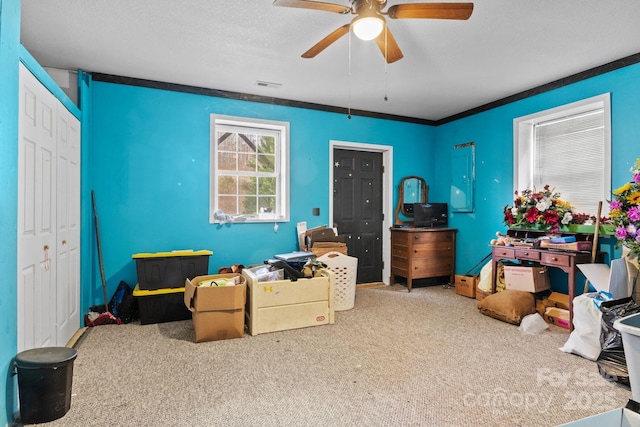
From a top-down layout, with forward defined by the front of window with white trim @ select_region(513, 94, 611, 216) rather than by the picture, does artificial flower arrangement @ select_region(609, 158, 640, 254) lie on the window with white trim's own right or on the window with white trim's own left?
on the window with white trim's own left

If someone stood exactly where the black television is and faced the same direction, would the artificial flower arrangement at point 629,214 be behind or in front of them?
in front

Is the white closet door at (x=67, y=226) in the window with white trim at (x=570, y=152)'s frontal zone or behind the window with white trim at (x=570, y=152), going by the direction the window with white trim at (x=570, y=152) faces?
frontal zone

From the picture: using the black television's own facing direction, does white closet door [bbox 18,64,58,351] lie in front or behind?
in front

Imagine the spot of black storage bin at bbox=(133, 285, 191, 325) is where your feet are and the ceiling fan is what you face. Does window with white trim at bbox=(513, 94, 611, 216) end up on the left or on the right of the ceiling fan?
left

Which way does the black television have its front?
toward the camera

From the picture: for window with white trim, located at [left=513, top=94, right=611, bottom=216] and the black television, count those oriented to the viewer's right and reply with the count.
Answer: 0

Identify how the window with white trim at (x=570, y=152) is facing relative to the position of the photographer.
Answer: facing the viewer and to the left of the viewer

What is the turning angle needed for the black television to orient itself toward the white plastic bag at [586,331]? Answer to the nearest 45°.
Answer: approximately 45° to its left

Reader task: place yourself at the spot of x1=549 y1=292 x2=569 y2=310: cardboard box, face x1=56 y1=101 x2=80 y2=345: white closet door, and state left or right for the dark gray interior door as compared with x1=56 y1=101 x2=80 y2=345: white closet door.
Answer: right

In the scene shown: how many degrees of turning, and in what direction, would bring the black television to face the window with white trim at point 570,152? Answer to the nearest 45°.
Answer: approximately 45° to its left

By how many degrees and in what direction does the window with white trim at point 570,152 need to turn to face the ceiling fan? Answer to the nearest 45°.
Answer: approximately 45° to its left
